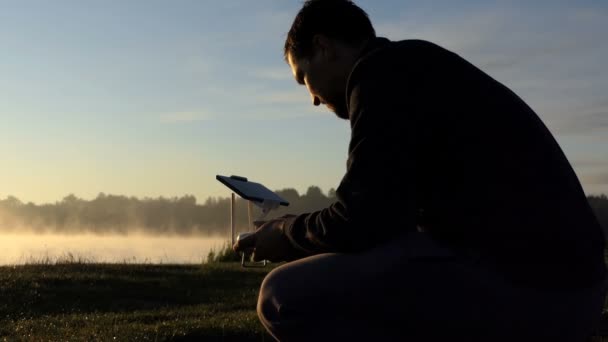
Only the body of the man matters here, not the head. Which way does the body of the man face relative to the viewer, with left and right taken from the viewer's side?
facing to the left of the viewer

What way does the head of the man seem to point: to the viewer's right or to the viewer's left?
to the viewer's left
